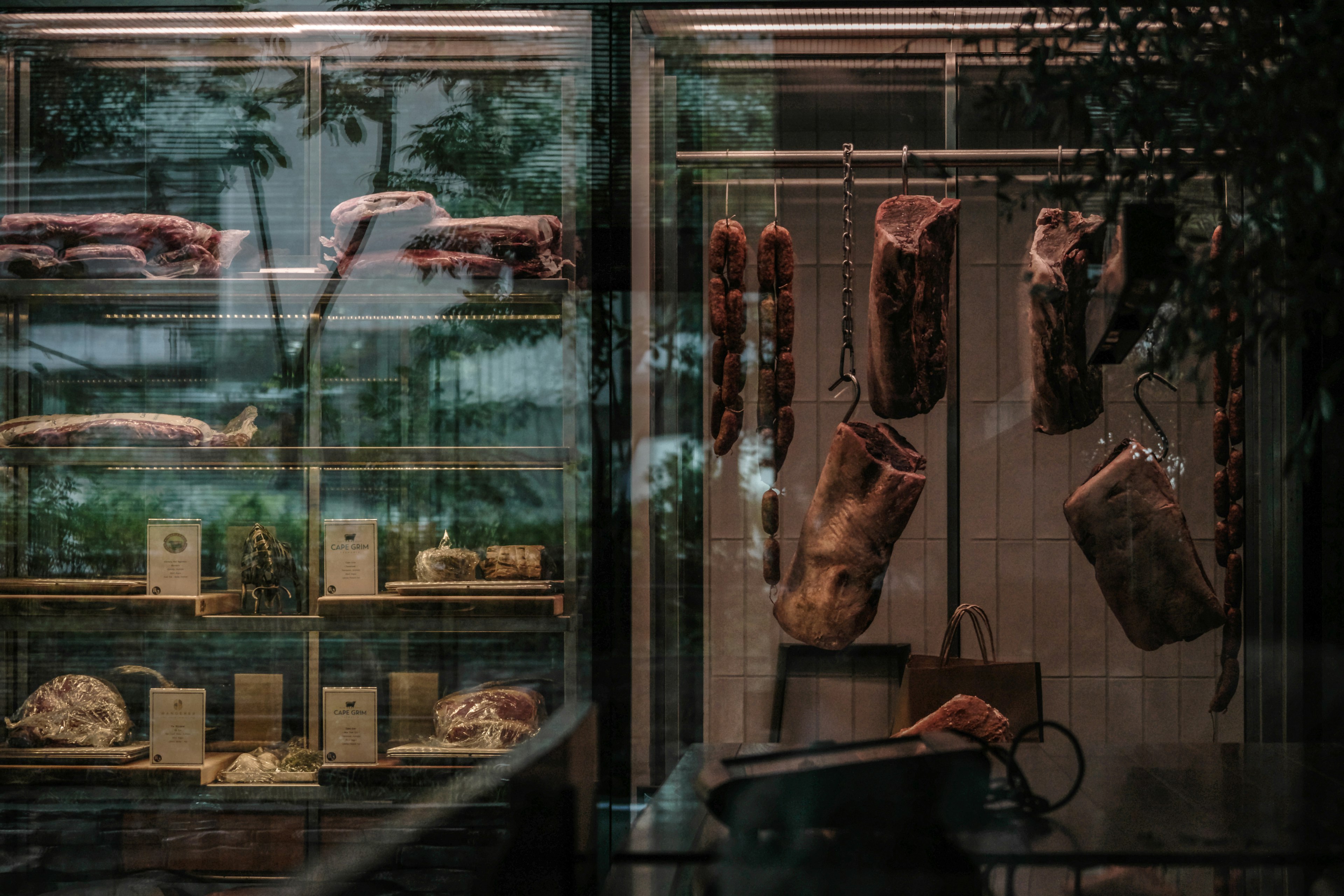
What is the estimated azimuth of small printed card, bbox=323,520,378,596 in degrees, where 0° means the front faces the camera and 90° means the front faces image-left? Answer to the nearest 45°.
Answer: approximately 0°

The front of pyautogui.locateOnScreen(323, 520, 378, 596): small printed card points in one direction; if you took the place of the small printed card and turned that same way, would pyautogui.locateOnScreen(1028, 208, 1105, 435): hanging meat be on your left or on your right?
on your left
